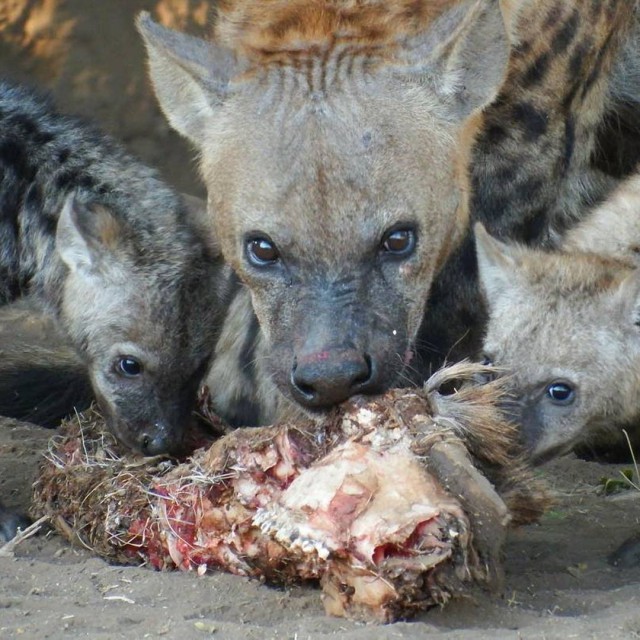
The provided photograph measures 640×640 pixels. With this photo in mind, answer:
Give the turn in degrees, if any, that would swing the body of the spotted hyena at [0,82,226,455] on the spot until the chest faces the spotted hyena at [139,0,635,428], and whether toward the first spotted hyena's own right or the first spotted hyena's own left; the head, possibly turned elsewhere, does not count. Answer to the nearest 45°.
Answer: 0° — it already faces it

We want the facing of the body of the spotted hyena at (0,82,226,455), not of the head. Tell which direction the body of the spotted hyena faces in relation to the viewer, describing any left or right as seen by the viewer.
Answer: facing the viewer and to the right of the viewer
